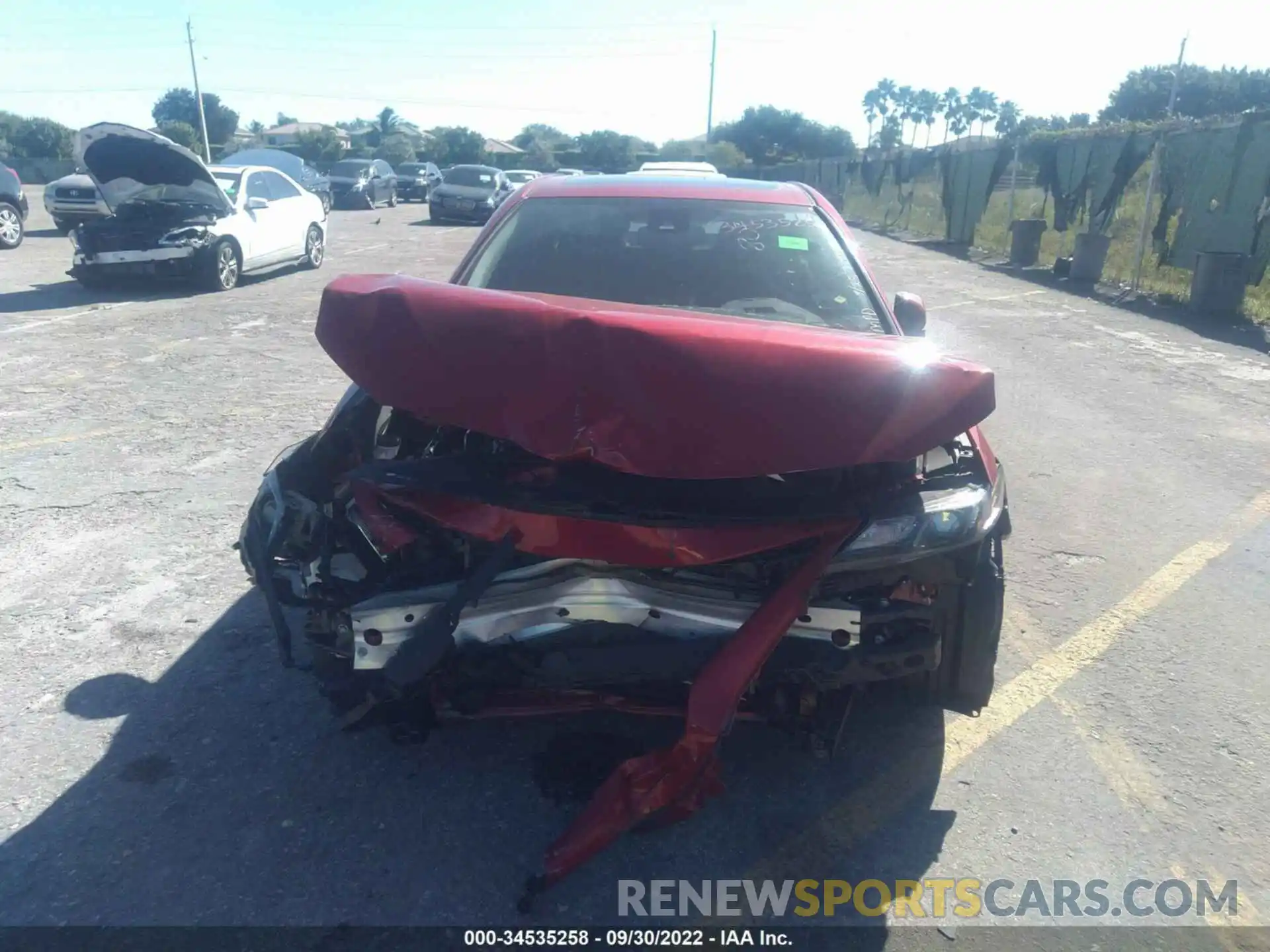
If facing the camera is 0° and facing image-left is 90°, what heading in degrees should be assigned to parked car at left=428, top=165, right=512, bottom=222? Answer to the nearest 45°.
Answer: approximately 45°

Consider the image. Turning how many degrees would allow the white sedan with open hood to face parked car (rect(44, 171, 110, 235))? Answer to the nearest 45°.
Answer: approximately 135° to its right

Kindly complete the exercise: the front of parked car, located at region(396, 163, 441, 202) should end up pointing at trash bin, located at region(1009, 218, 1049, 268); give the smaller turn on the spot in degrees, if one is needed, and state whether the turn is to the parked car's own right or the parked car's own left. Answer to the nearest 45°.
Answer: approximately 90° to the parked car's own left

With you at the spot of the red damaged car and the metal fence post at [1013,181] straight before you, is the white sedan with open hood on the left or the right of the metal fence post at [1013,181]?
left

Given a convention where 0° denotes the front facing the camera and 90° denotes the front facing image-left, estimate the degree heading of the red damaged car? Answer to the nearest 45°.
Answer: approximately 0°

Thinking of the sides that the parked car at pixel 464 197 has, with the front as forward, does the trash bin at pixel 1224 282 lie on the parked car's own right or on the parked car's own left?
on the parked car's own left

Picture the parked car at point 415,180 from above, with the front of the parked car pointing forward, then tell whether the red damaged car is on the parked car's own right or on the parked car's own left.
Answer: on the parked car's own left

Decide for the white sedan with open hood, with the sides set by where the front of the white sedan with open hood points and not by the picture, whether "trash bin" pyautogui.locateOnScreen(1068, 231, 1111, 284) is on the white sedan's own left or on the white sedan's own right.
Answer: on the white sedan's own left

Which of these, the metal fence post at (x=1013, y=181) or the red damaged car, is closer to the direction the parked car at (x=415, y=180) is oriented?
the red damaged car

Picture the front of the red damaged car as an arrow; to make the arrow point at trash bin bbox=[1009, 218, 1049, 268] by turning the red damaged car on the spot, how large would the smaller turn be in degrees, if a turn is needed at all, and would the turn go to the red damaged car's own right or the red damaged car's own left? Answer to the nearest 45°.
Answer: approximately 135° to the red damaged car's own left
